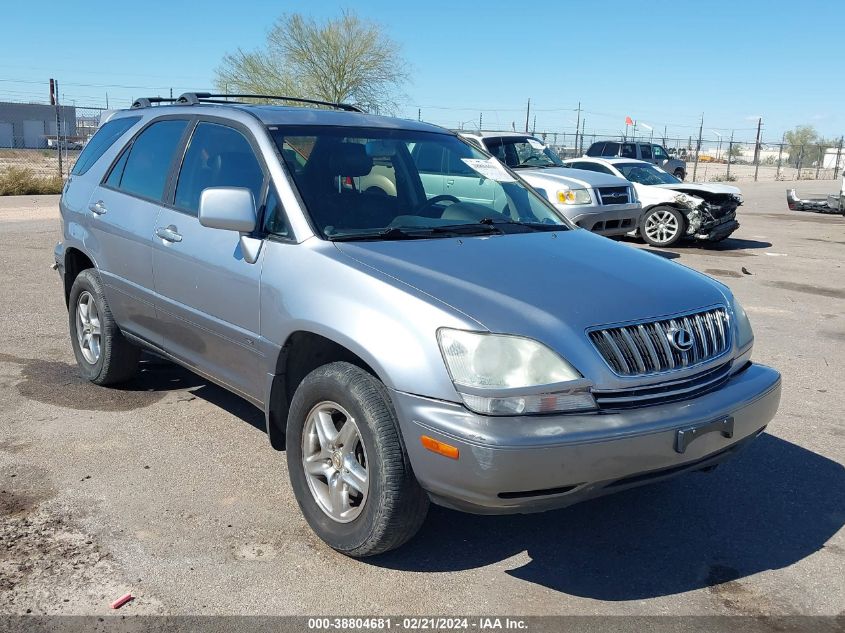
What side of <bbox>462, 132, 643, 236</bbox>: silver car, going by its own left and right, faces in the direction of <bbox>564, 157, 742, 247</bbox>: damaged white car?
left

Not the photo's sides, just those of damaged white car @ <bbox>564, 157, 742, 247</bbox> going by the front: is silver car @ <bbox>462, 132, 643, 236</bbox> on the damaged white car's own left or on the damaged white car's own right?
on the damaged white car's own right

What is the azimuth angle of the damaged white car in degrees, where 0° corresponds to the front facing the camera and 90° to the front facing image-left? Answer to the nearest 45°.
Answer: approximately 315°

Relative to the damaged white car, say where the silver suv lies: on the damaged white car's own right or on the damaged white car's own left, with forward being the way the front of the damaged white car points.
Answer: on the damaged white car's own right

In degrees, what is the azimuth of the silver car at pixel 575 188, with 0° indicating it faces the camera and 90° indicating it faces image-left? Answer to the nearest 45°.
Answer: approximately 315°

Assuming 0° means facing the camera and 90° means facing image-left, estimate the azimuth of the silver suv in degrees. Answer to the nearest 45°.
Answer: approximately 315°

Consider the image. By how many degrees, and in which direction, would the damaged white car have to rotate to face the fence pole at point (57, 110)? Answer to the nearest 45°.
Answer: approximately 135° to its right

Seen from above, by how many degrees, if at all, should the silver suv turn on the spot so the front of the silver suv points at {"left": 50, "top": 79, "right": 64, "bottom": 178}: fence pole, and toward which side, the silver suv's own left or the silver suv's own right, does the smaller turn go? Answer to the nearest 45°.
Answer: approximately 180°
